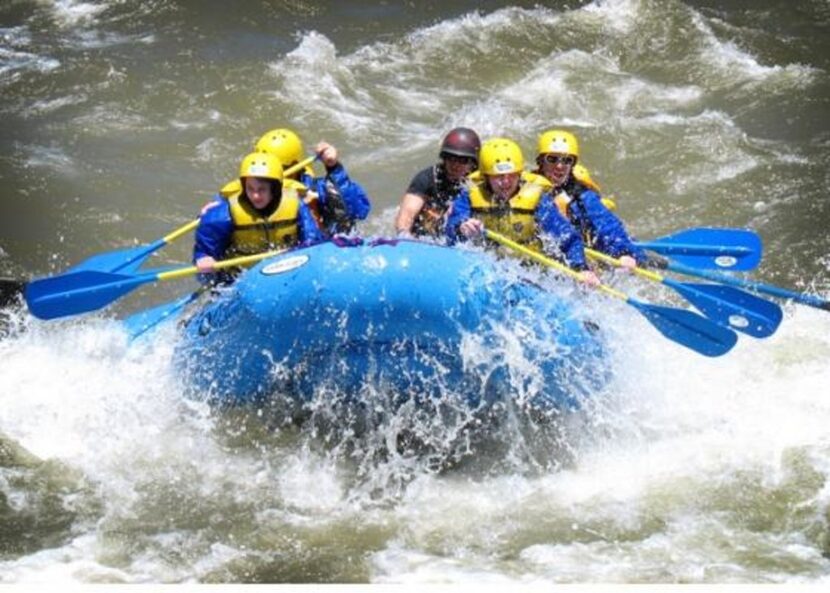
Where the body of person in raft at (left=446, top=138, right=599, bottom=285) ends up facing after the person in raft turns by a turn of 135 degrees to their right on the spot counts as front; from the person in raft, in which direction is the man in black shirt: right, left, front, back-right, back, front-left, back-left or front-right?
front

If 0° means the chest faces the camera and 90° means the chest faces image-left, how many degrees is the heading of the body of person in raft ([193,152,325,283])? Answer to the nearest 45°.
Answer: approximately 0°

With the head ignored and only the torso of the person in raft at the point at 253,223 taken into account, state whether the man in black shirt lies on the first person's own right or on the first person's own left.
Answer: on the first person's own left

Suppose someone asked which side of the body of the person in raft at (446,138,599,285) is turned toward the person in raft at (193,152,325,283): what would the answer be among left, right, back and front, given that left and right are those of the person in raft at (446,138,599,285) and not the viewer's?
right

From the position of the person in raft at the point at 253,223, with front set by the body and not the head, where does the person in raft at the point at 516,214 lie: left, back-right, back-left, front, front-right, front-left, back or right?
left

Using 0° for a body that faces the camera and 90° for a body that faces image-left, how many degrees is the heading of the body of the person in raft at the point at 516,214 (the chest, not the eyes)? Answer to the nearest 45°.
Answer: approximately 0°

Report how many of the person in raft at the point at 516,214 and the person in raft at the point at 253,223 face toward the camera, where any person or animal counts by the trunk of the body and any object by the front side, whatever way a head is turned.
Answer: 2

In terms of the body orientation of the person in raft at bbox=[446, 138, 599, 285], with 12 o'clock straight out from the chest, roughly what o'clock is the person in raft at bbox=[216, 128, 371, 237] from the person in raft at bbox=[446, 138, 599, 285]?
the person in raft at bbox=[216, 128, 371, 237] is roughly at 4 o'clock from the person in raft at bbox=[446, 138, 599, 285].

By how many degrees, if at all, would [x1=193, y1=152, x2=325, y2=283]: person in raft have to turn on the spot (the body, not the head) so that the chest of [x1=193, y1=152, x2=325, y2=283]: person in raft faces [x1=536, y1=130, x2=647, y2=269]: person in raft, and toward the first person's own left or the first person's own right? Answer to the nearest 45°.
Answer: approximately 90° to the first person's own left
